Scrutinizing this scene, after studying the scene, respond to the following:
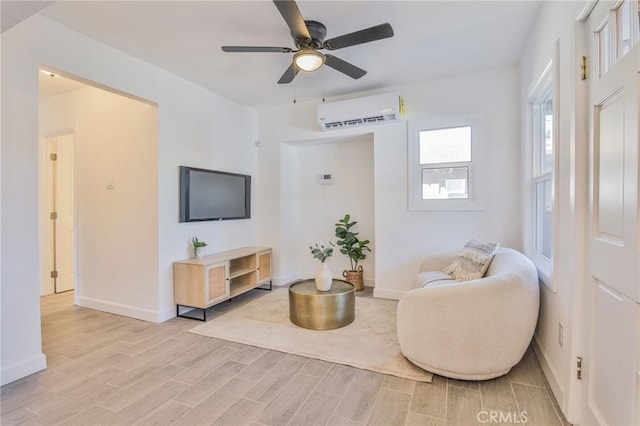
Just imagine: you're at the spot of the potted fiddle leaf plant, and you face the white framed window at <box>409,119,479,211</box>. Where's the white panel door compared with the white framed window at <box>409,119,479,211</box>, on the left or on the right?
right

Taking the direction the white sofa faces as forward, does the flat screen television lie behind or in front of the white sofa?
in front

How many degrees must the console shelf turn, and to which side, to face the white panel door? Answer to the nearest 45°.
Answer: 0° — it already faces it

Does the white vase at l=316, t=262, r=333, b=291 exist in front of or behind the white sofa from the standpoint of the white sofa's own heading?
in front

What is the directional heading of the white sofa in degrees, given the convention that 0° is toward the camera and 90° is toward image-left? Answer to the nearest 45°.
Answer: approximately 90°

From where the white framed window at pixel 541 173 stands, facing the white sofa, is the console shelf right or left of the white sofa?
right

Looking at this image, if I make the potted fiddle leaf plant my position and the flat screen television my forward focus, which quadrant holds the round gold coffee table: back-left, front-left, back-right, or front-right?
front-left

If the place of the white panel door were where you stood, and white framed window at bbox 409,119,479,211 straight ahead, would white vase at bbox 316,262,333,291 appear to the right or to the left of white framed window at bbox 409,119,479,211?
left

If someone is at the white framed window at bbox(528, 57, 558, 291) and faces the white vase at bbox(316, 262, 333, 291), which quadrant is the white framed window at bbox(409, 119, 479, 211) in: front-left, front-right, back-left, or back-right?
front-right

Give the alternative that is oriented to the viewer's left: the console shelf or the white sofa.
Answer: the white sofa

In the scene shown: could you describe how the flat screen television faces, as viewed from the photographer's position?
facing the viewer and to the right of the viewer

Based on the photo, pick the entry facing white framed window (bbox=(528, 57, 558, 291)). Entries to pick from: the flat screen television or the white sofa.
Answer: the flat screen television

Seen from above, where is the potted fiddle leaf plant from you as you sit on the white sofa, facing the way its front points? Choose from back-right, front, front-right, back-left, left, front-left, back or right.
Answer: front-right

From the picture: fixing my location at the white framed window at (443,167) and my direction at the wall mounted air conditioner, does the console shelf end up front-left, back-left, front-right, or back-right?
front-left

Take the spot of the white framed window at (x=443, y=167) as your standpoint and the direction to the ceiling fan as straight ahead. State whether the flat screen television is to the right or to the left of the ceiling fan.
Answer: right

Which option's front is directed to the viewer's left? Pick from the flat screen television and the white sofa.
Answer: the white sofa
